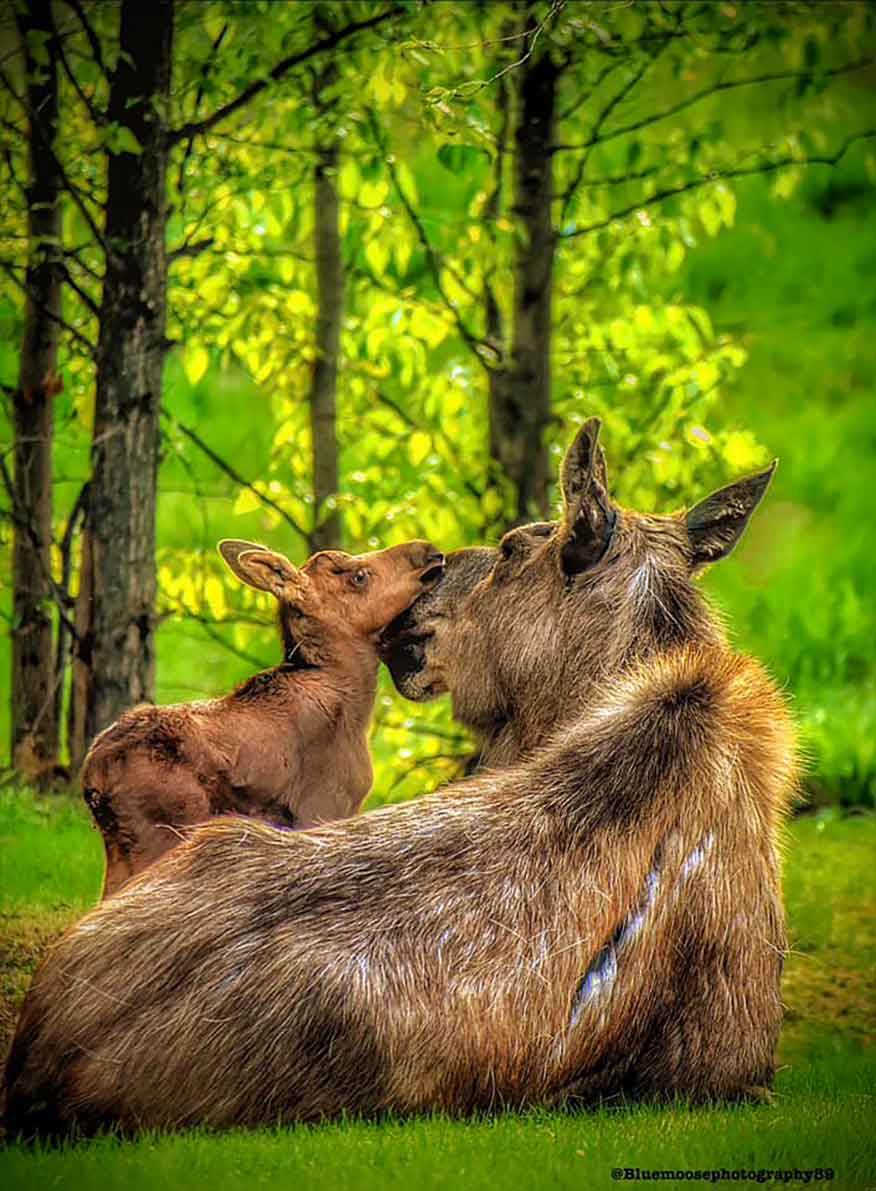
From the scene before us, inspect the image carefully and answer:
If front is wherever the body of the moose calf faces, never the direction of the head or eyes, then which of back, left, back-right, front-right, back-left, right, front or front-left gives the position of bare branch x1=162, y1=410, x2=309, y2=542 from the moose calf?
left

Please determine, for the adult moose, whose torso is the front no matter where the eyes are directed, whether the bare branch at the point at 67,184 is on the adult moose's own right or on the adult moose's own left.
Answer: on the adult moose's own left

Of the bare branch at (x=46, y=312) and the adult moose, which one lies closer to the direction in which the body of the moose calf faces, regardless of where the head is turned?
the adult moose

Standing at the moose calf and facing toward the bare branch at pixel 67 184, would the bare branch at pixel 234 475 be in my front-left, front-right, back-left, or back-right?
front-right

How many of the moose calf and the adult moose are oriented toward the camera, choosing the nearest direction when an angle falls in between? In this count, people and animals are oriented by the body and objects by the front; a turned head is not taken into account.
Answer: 0

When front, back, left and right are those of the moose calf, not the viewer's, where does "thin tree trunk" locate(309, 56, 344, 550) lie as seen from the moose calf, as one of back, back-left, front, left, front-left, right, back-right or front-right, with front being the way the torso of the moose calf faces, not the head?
left

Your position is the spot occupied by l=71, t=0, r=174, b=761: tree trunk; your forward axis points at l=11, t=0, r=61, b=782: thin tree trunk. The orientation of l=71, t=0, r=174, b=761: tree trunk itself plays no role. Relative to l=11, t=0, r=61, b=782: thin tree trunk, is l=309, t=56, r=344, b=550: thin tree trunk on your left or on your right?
right

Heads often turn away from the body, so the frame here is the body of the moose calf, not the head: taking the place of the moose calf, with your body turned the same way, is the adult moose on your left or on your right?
on your right

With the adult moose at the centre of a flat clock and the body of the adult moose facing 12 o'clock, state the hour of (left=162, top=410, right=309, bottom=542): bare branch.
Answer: The bare branch is roughly at 10 o'clock from the adult moose.

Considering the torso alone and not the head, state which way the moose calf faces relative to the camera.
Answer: to the viewer's right

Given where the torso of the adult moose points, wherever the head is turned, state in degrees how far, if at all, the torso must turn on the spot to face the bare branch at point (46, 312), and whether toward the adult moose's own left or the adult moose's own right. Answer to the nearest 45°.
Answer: approximately 90° to the adult moose's own left

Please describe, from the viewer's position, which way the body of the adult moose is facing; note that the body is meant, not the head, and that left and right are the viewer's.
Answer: facing away from the viewer and to the right of the viewer
